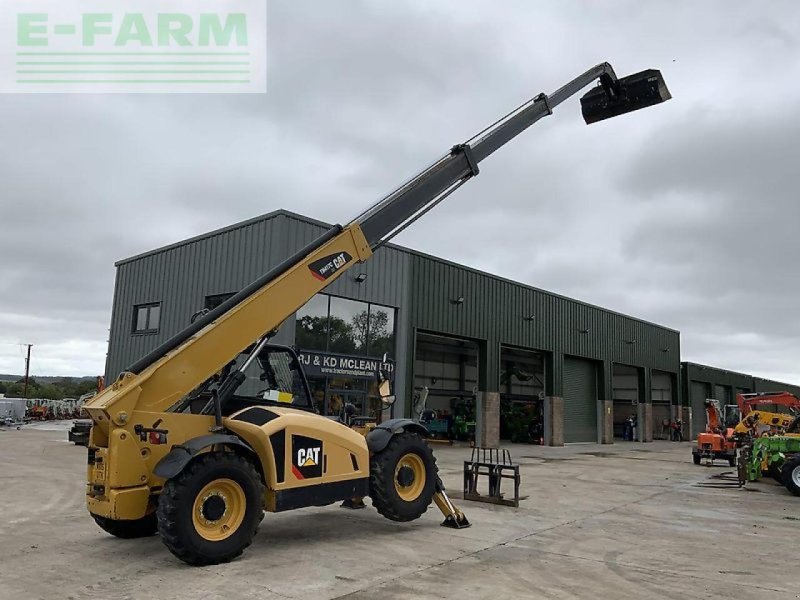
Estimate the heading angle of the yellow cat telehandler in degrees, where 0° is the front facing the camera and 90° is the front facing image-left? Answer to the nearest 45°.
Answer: approximately 225°

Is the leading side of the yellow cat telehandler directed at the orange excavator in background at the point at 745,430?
yes
